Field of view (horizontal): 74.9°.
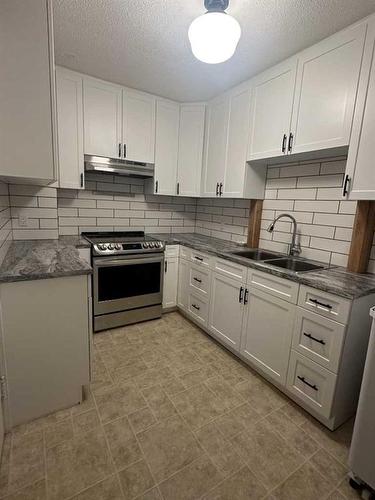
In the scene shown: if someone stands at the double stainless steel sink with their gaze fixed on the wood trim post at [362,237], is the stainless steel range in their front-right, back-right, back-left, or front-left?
back-right

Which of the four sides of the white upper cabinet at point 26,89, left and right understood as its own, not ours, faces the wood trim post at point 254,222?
front

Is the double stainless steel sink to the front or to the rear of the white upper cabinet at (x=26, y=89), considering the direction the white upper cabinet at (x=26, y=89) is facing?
to the front

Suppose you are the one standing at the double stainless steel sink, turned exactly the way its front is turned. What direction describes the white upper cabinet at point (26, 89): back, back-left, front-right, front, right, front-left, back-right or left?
front

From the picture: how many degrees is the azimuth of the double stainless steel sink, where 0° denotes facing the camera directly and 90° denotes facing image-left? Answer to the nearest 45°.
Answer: approximately 45°

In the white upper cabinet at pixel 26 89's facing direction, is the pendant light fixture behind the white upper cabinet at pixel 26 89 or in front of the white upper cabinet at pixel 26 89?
in front

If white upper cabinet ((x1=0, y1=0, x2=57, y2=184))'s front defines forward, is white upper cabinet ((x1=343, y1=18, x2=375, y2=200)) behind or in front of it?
in front

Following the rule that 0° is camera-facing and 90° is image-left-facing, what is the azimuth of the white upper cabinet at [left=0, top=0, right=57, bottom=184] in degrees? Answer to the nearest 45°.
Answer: approximately 270°

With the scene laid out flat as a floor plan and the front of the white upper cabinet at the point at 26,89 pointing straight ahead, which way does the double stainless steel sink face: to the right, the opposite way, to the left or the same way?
the opposite way

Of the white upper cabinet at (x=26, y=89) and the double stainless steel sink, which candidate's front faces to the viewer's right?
the white upper cabinet
